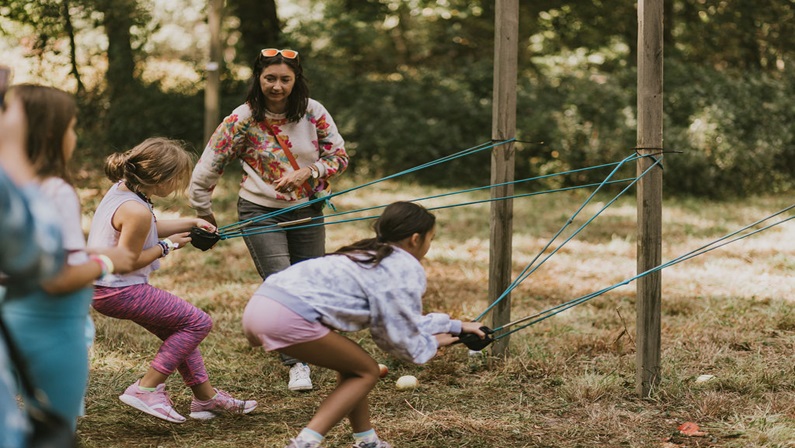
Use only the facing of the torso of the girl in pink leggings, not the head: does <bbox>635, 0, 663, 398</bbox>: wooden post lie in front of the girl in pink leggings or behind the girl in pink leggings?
in front

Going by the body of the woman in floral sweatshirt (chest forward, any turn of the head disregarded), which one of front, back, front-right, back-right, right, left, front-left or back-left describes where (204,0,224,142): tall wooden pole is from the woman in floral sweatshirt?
back

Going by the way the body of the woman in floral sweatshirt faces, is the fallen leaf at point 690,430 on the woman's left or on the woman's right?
on the woman's left

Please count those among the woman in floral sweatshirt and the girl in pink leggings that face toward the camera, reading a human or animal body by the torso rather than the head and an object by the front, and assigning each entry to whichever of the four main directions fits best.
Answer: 1

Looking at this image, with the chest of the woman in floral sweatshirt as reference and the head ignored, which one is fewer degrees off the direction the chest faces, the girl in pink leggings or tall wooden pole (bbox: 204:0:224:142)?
the girl in pink leggings

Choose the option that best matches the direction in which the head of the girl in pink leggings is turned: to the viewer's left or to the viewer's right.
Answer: to the viewer's right

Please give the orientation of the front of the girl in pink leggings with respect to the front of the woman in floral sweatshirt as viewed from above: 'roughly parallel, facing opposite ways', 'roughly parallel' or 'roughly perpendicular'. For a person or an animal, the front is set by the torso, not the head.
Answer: roughly perpendicular

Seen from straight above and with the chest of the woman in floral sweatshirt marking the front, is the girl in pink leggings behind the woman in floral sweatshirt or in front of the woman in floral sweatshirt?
in front

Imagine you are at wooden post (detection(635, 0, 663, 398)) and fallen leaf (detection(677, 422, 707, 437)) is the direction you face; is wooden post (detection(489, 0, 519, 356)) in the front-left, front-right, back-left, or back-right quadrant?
back-right

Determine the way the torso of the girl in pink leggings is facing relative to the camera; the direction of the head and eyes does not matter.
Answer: to the viewer's right

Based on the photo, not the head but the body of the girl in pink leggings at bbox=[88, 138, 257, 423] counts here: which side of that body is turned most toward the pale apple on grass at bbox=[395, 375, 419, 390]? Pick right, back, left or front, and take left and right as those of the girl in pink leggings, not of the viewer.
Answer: front

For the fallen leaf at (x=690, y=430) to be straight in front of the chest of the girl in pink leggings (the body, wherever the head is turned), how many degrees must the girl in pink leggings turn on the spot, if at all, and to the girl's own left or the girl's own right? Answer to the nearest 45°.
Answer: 0° — they already face it
